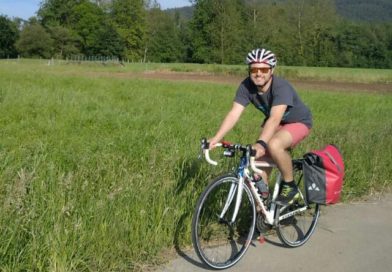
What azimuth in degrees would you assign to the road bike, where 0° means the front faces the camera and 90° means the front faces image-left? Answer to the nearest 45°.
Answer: approximately 45°

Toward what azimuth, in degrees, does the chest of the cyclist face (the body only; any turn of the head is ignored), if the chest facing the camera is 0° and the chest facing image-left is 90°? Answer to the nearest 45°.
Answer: approximately 45°
